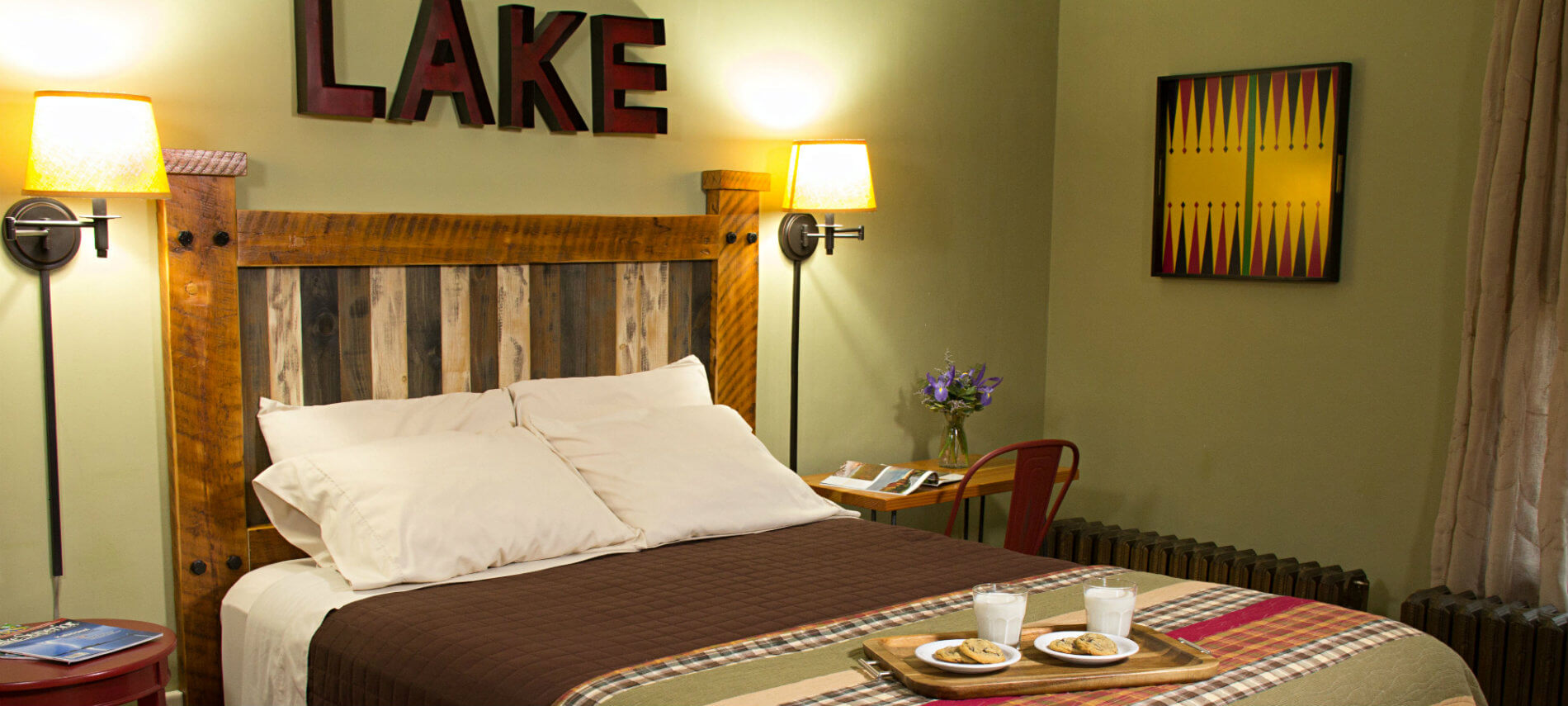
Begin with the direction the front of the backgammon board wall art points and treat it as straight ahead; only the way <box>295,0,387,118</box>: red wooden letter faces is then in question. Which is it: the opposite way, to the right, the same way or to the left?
to the left

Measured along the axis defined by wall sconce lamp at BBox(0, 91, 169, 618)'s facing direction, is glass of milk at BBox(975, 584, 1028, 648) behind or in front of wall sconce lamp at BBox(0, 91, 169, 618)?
in front

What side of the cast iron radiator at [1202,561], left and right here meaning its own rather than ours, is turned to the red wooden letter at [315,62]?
front

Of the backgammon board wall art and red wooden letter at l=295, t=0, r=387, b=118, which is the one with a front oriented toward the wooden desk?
the backgammon board wall art

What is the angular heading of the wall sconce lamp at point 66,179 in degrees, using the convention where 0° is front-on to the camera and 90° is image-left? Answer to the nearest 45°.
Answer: approximately 0°

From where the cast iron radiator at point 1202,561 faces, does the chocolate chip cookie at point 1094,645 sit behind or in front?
in front

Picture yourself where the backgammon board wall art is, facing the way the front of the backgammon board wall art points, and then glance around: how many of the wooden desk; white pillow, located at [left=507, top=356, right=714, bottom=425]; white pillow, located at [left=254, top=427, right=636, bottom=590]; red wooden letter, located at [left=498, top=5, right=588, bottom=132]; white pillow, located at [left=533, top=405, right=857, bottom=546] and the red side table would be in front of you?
6

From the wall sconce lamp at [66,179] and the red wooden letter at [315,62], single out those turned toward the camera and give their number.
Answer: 2

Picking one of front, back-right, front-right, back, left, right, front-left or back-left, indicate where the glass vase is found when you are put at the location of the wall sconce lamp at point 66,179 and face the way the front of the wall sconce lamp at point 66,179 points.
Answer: left

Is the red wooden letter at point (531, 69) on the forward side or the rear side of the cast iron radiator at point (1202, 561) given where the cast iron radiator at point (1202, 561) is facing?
on the forward side

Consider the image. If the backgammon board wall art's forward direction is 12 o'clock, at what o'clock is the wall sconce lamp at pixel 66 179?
The wall sconce lamp is roughly at 12 o'clock from the backgammon board wall art.
